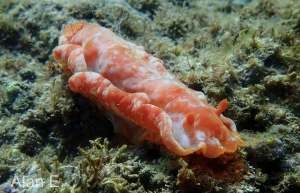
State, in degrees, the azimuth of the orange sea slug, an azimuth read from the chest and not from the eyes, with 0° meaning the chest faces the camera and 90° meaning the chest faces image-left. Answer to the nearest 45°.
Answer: approximately 315°
